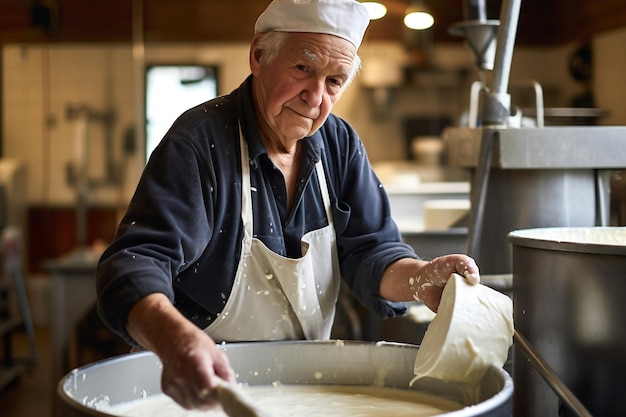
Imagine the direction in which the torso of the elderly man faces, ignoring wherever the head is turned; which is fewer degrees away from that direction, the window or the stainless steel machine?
the stainless steel machine

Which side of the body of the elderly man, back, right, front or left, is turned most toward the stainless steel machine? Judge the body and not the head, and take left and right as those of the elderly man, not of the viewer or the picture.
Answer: left

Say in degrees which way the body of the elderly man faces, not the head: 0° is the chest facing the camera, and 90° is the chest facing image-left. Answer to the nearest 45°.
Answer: approximately 315°
